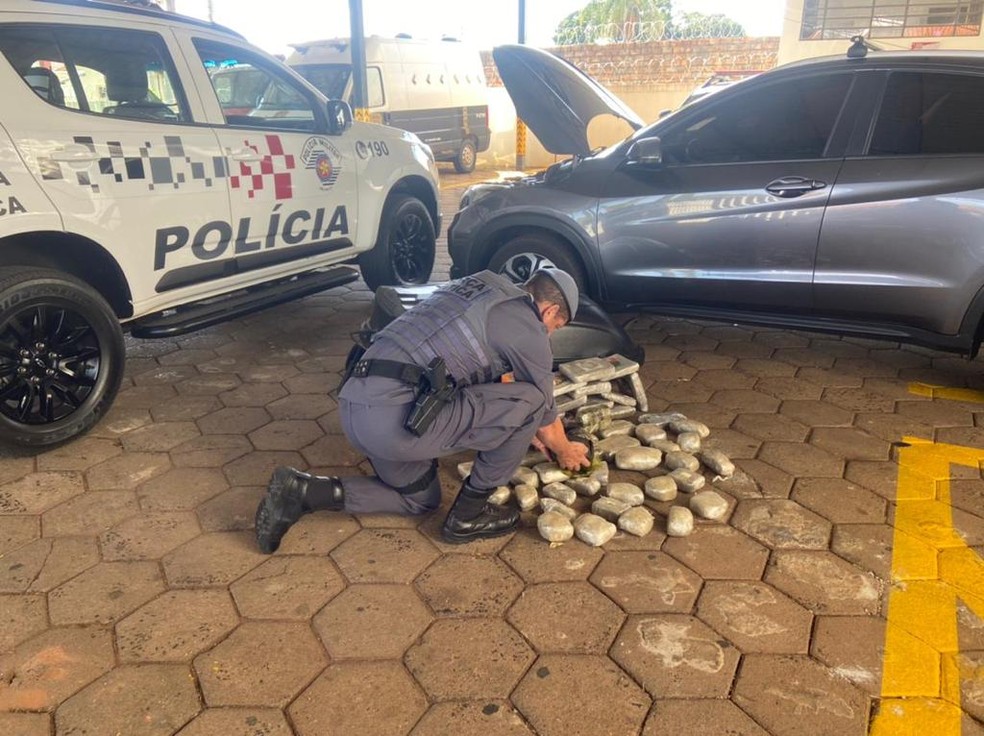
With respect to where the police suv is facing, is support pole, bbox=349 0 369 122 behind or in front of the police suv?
in front

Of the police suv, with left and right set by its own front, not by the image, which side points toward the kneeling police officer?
right

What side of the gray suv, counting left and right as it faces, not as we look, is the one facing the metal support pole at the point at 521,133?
right

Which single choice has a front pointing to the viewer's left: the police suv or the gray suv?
the gray suv

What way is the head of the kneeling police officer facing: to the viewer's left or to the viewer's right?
to the viewer's right

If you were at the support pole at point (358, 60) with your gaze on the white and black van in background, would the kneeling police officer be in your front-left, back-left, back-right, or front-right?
back-right

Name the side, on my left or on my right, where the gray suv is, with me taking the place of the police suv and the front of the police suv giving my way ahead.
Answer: on my right

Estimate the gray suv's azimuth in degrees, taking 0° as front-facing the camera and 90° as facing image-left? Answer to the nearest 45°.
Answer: approximately 90°

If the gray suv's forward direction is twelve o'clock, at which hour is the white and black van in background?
The white and black van in background is roughly at 2 o'clock from the gray suv.

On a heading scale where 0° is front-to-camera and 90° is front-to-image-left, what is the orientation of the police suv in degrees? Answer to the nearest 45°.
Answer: approximately 225°

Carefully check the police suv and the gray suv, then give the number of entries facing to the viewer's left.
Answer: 1

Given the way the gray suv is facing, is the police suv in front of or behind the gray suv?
in front
